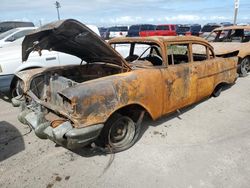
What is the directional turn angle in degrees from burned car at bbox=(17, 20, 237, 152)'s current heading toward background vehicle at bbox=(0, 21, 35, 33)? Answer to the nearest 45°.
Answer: approximately 90° to its right

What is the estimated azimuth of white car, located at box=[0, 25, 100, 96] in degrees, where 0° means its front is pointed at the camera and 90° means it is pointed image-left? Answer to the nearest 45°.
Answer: approximately 45°

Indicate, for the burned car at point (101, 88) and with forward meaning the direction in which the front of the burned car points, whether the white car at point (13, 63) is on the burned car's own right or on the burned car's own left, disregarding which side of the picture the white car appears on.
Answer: on the burned car's own right

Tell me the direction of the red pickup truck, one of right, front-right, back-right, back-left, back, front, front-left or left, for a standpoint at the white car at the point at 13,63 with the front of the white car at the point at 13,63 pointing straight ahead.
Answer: back

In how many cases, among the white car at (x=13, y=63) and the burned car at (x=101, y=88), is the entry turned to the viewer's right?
0

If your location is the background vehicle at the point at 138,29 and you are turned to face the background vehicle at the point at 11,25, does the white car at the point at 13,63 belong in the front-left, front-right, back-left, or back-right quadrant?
front-left

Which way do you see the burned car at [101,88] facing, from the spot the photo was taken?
facing the viewer and to the left of the viewer

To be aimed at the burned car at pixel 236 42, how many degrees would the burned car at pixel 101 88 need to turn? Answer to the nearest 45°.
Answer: approximately 180°

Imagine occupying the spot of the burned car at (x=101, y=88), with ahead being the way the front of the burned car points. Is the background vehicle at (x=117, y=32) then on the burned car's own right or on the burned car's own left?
on the burned car's own right
